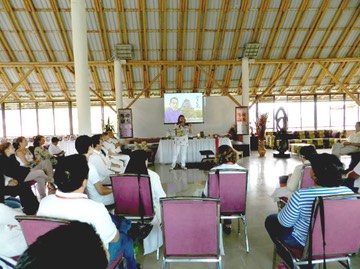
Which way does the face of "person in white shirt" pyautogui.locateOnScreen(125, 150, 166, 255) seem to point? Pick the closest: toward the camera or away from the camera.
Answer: away from the camera

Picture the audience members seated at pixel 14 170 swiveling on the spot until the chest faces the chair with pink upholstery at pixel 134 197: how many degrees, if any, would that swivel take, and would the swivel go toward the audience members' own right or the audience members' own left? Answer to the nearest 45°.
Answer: approximately 45° to the audience members' own right

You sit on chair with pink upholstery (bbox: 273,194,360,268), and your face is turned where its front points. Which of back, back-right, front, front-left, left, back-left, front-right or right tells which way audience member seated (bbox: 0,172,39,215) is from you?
front-left

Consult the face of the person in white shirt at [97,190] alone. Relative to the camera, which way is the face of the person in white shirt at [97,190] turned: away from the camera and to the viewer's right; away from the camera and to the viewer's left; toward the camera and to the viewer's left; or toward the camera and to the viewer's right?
away from the camera and to the viewer's right

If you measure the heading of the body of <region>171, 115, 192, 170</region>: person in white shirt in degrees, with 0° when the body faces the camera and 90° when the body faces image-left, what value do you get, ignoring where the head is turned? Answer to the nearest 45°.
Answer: approximately 0°

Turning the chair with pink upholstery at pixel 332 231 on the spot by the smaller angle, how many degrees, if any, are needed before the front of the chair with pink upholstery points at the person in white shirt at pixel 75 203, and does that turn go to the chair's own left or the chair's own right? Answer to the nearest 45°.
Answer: approximately 90° to the chair's own left

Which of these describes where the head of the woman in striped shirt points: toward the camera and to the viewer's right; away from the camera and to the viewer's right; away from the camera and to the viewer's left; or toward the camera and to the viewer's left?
away from the camera and to the viewer's left

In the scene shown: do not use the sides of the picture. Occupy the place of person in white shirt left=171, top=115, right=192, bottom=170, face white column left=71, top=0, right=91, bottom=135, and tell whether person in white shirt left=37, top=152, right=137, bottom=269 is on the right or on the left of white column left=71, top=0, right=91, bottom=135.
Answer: left

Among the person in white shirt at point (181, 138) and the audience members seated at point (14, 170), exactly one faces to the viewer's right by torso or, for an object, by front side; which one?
the audience members seated

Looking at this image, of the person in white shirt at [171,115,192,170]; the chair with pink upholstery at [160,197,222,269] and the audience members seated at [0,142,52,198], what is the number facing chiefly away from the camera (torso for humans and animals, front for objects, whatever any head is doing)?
1

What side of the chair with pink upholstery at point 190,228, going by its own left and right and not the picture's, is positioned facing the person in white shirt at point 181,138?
front

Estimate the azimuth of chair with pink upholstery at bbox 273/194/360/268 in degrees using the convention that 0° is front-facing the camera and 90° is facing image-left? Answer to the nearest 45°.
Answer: approximately 135°

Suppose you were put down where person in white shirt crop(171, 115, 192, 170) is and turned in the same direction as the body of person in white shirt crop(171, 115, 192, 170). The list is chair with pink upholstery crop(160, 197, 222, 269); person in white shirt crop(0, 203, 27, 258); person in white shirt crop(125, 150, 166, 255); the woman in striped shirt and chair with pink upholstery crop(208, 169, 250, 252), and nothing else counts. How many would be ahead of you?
5

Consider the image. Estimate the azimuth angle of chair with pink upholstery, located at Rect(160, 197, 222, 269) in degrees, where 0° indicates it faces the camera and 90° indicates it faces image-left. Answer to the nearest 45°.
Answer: approximately 180°

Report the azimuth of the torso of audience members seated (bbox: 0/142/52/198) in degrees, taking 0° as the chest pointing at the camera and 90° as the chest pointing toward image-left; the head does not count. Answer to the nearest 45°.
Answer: approximately 270°

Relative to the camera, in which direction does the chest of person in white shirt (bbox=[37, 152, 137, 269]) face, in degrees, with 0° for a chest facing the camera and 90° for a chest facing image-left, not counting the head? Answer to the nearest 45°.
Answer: approximately 225°

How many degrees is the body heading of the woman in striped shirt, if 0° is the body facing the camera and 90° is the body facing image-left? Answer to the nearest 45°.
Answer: approximately 135°

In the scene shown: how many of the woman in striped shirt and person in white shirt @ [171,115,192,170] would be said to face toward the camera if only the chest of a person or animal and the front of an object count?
1

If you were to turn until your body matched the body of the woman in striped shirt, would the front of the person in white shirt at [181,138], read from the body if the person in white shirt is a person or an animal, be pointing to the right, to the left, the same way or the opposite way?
the opposite way
